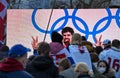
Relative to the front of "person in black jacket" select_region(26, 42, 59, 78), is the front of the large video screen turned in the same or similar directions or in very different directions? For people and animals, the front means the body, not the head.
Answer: very different directions

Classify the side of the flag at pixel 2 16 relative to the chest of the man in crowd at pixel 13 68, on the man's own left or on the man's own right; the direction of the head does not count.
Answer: on the man's own left

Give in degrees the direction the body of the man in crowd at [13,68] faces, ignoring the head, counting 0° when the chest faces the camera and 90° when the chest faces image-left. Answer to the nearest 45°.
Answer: approximately 225°

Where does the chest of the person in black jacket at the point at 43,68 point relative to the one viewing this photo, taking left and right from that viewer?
facing away from the viewer

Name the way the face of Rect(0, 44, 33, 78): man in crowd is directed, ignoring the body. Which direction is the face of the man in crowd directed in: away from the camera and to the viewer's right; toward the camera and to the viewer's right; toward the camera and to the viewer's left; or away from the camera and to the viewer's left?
away from the camera and to the viewer's right

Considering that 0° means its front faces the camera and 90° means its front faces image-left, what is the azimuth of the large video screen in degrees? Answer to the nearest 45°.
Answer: approximately 0°

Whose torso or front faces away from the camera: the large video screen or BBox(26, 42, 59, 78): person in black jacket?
the person in black jacket
